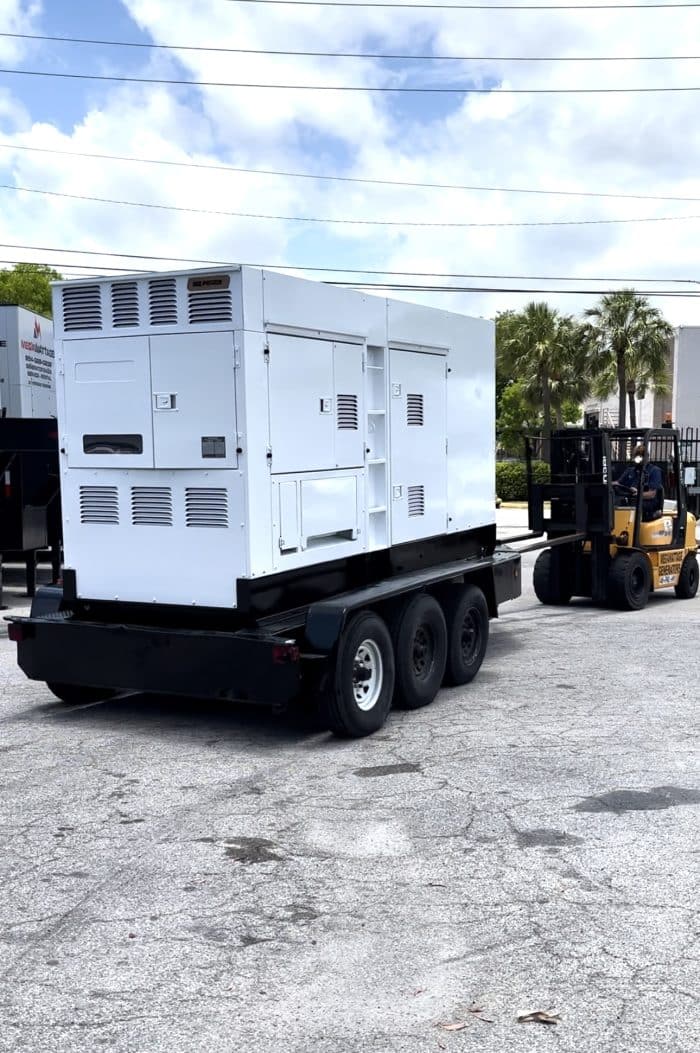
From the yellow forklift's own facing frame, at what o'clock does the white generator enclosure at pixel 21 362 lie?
The white generator enclosure is roughly at 2 o'clock from the yellow forklift.

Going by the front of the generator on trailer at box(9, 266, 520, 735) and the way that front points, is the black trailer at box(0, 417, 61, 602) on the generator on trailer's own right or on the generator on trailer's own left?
on the generator on trailer's own left

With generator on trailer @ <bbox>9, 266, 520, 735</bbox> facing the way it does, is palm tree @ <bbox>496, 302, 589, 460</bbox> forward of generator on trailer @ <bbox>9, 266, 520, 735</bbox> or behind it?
forward

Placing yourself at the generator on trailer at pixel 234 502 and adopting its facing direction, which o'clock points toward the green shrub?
The green shrub is roughly at 11 o'clock from the generator on trailer.

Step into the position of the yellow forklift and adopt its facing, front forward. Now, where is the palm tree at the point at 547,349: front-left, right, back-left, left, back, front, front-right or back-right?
back-right

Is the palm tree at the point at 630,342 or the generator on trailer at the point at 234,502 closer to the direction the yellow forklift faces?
the generator on trailer

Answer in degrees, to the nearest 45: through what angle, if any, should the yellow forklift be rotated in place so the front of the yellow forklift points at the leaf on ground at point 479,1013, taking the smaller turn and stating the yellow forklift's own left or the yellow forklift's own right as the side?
approximately 45° to the yellow forklift's own left

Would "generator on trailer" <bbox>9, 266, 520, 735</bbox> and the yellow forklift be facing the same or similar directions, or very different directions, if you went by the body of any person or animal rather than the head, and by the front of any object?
very different directions

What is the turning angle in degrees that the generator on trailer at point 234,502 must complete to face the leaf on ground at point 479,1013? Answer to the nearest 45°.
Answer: approximately 135° to its right

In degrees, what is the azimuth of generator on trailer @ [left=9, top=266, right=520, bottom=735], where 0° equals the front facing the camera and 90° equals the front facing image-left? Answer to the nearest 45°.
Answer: approximately 225°

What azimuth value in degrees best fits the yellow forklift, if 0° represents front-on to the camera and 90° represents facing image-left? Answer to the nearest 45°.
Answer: approximately 45°

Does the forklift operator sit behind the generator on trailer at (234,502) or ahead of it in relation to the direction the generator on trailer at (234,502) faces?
ahead

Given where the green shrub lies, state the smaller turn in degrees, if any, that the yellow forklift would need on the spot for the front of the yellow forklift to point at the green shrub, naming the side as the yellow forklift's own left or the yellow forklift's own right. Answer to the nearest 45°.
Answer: approximately 135° to the yellow forklift's own right
